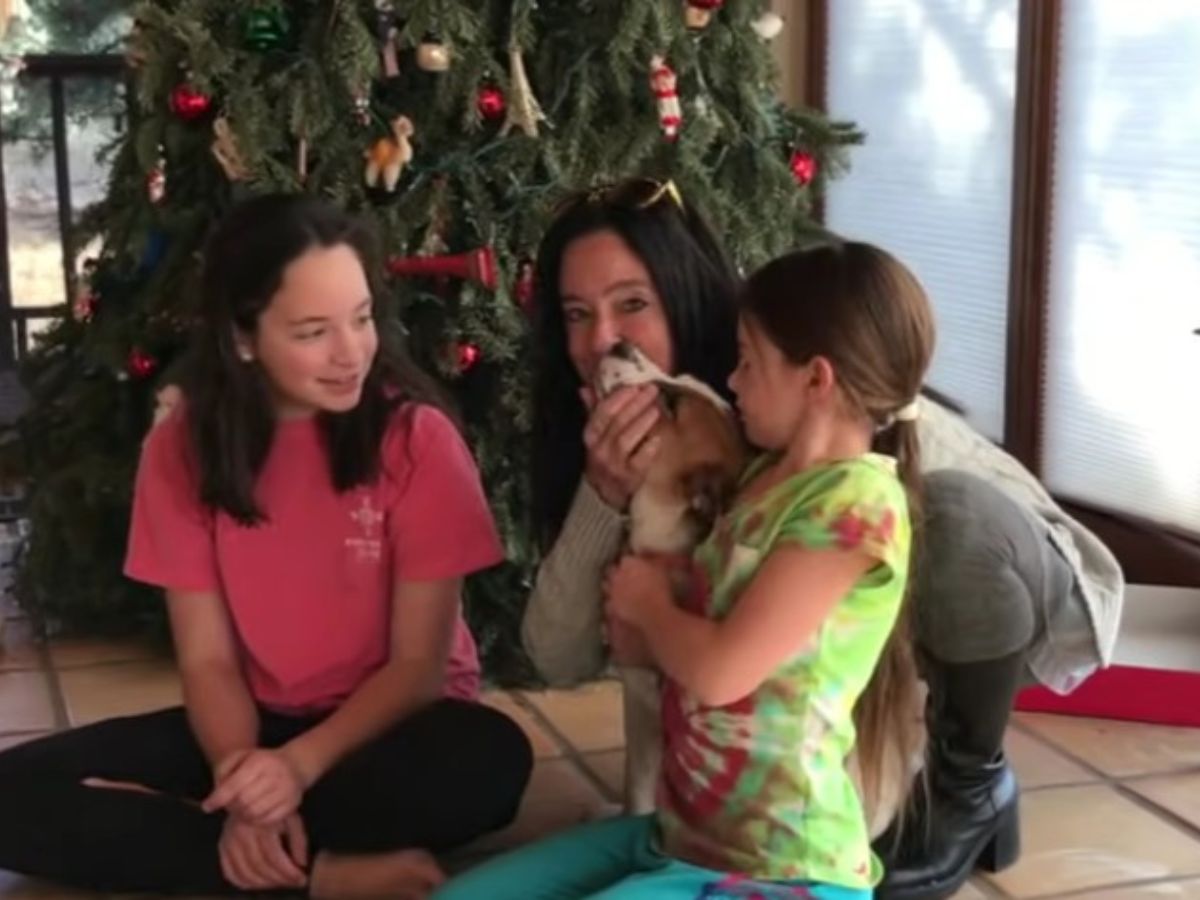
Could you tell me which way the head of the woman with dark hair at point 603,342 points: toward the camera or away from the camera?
toward the camera

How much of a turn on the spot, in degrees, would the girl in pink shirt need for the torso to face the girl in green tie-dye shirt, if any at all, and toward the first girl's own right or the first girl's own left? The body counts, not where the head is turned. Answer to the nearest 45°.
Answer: approximately 45° to the first girl's own left

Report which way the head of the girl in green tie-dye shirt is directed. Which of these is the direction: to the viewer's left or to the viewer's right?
to the viewer's left

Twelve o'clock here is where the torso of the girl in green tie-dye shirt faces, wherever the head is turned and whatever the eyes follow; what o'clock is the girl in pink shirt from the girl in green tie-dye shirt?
The girl in pink shirt is roughly at 1 o'clock from the girl in green tie-dye shirt.

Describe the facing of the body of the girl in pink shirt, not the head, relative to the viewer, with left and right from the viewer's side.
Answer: facing the viewer

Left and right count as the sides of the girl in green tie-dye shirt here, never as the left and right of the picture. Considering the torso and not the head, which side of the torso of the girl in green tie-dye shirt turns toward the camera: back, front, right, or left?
left

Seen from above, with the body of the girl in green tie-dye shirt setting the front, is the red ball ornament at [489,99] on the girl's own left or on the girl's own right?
on the girl's own right

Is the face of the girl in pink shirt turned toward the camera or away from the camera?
toward the camera

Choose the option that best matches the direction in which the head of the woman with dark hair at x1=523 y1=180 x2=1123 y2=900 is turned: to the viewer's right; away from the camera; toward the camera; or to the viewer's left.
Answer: toward the camera

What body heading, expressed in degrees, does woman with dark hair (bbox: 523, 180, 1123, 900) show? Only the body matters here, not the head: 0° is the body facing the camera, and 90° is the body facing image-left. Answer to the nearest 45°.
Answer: approximately 45°

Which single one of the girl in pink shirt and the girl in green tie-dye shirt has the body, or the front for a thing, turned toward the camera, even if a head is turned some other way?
the girl in pink shirt

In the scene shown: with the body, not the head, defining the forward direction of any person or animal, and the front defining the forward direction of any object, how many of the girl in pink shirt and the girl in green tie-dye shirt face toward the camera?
1

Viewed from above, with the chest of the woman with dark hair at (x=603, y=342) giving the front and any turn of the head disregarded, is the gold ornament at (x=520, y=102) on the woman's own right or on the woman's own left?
on the woman's own right

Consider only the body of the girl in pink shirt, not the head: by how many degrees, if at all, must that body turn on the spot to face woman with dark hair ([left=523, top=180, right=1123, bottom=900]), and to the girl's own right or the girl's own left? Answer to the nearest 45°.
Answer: approximately 90° to the girl's own left
